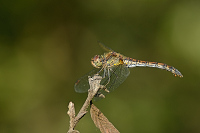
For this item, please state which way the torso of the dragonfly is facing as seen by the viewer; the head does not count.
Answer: to the viewer's left

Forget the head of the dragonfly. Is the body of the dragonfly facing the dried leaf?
no
